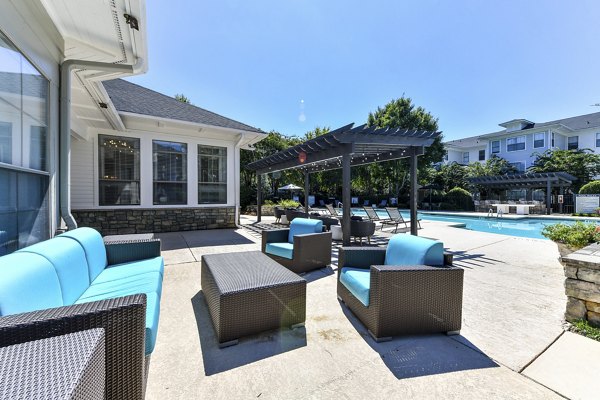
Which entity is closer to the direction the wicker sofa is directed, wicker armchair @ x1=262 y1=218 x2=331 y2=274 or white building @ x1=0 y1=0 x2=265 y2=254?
the wicker armchair

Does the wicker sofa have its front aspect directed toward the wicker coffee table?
yes

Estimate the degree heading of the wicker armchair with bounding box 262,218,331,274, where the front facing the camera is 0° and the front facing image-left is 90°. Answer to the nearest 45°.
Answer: approximately 45°

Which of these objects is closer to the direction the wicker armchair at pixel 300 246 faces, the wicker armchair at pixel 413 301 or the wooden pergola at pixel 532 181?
the wicker armchair

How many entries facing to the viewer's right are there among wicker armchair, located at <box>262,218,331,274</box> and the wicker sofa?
1

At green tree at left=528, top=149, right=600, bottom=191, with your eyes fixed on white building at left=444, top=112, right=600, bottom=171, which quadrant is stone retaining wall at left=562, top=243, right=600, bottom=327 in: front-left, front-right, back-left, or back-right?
back-left

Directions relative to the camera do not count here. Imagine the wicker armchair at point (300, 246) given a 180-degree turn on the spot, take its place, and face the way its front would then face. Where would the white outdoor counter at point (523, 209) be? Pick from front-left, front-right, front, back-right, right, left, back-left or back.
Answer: front

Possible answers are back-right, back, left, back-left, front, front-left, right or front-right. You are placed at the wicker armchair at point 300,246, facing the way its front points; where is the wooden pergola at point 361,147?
back

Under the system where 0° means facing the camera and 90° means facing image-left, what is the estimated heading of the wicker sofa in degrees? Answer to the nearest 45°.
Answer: approximately 270°

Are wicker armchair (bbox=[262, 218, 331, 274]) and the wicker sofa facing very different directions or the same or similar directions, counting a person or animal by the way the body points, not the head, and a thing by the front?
very different directions

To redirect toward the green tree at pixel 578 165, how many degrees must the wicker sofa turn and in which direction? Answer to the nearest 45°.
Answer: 0° — it already faces it

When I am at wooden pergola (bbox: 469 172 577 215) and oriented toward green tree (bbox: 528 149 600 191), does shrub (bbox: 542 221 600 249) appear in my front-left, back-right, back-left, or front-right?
back-right
